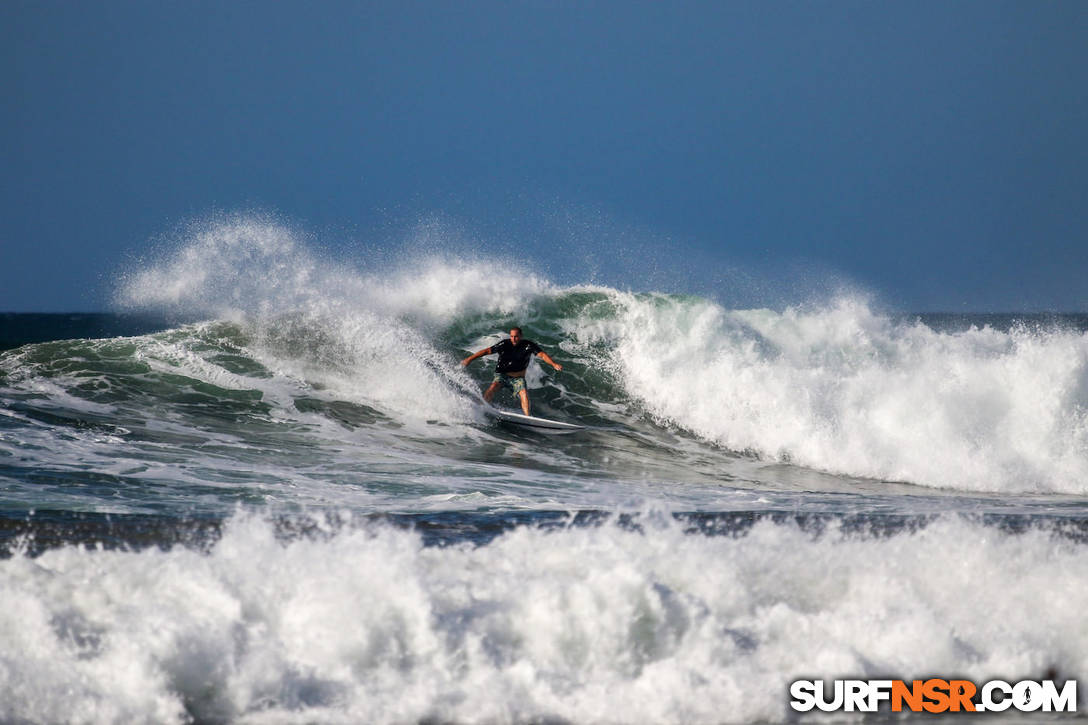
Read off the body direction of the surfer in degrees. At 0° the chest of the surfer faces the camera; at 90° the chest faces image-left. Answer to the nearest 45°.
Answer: approximately 0°
